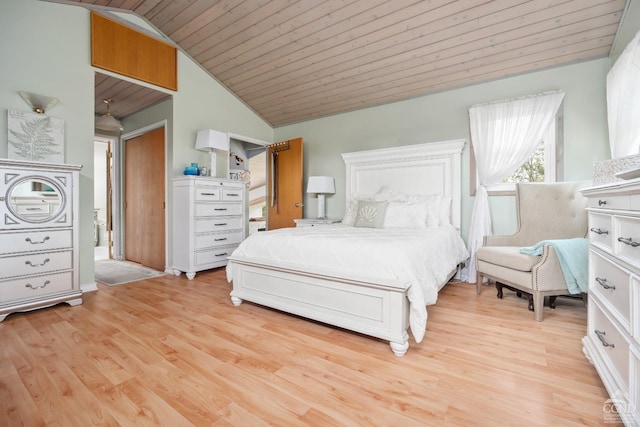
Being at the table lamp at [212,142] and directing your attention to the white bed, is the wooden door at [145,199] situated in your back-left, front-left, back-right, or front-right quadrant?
back-right

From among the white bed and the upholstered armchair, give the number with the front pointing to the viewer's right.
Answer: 0

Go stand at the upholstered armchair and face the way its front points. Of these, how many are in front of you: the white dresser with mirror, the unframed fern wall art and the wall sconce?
3

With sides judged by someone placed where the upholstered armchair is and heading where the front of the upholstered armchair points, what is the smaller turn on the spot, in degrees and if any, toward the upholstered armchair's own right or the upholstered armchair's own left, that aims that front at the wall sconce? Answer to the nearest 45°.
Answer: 0° — it already faces it

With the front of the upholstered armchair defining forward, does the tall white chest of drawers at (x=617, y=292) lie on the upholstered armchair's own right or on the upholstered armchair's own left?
on the upholstered armchair's own left

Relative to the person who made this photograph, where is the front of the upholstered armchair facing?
facing the viewer and to the left of the viewer

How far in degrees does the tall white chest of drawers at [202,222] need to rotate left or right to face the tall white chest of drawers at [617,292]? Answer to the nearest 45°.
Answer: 0° — it already faces it

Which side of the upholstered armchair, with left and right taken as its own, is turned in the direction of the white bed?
front

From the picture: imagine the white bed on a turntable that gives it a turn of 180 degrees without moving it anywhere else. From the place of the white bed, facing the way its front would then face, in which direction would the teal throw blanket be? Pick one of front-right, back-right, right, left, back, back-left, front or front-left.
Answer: front-right

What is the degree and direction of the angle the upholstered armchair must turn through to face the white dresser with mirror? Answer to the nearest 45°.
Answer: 0° — it already faces it

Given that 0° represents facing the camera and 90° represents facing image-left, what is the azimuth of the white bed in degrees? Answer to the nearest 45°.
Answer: approximately 45°

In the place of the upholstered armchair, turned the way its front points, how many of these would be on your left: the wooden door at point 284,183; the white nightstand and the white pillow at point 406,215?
0

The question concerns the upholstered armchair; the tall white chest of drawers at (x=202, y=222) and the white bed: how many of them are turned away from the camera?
0

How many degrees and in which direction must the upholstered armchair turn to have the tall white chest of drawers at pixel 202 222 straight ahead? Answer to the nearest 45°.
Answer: approximately 45° to its right

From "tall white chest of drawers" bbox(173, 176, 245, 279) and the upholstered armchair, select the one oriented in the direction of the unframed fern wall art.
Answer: the upholstered armchair

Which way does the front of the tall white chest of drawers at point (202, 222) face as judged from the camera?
facing the viewer and to the right of the viewer

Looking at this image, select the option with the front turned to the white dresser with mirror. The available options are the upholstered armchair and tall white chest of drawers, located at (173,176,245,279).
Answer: the upholstered armchair

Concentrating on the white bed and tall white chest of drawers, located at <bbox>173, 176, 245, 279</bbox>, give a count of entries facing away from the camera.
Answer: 0

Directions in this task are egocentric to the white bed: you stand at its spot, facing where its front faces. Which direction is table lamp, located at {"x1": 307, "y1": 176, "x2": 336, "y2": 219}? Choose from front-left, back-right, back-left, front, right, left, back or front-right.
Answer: back-right
